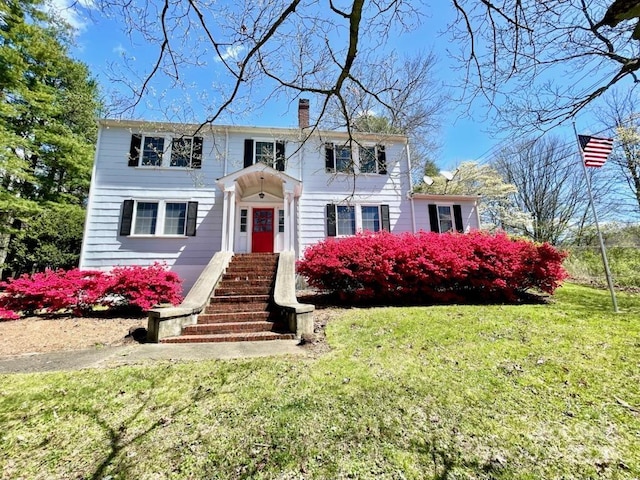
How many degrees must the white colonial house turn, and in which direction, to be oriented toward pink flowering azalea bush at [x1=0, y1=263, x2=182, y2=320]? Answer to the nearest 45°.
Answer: approximately 45° to its right

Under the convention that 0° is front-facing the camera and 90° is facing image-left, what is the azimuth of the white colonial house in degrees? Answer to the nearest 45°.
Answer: approximately 0°

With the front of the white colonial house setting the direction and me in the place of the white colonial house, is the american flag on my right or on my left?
on my left

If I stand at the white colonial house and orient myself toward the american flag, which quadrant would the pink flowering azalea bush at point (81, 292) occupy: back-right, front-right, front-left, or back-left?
back-right
